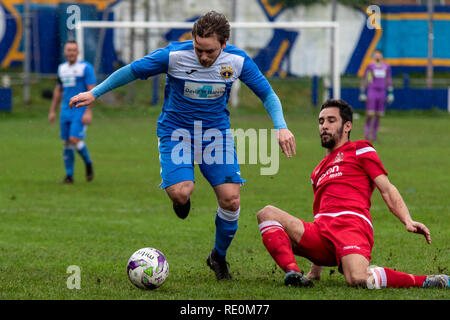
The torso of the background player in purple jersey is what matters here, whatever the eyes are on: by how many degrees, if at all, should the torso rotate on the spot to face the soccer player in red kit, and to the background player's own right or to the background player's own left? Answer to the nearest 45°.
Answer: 0° — they already face them

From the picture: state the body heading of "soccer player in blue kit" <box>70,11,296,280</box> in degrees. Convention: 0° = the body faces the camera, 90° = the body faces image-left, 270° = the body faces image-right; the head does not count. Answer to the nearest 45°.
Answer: approximately 0°

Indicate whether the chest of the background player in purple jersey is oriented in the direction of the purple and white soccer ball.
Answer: yes

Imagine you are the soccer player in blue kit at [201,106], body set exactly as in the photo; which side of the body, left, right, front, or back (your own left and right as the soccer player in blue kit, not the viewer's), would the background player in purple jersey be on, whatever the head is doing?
back

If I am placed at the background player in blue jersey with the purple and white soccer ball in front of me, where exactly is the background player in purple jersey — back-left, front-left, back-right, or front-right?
back-left

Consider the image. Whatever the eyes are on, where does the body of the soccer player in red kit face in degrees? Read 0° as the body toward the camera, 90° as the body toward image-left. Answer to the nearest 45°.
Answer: approximately 45°

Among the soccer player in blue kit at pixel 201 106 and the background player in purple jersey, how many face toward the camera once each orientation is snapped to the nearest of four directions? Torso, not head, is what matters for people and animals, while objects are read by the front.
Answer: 2

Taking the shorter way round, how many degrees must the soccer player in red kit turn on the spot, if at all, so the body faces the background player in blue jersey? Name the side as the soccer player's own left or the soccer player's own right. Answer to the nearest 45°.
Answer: approximately 90° to the soccer player's own right

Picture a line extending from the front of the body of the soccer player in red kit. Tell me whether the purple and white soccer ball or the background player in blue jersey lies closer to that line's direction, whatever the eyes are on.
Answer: the purple and white soccer ball
